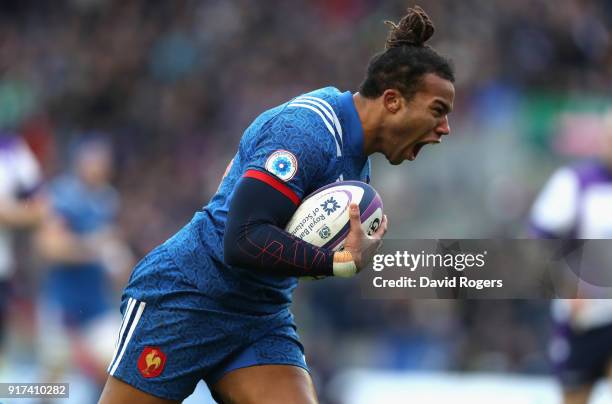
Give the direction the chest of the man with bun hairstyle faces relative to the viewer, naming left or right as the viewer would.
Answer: facing to the right of the viewer
